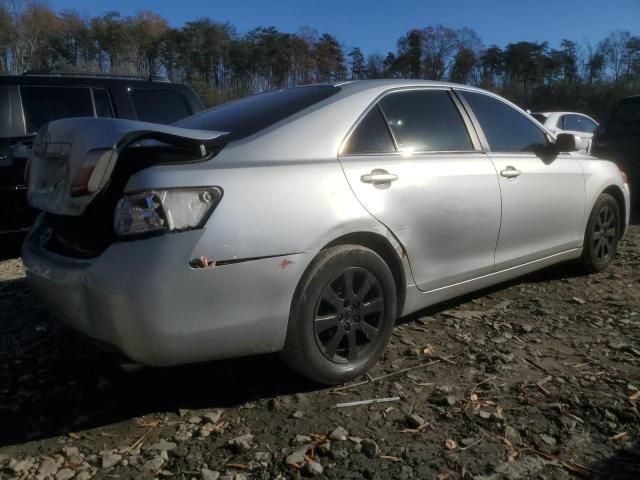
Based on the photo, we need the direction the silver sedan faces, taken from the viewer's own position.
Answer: facing away from the viewer and to the right of the viewer

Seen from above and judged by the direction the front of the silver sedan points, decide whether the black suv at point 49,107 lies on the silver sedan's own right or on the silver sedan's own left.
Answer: on the silver sedan's own left

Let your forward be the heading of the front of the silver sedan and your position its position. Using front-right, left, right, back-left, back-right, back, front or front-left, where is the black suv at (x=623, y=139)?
front
